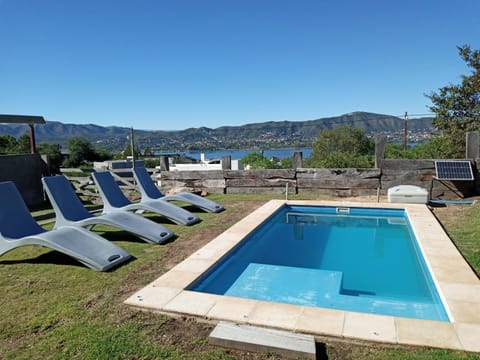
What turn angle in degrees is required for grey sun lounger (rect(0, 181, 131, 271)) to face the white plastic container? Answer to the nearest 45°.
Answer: approximately 45° to its left

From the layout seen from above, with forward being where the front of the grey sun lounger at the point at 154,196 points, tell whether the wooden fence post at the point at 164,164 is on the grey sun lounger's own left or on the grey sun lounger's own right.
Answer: on the grey sun lounger's own left

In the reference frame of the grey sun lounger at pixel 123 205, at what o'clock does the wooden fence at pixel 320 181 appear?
The wooden fence is roughly at 10 o'clock from the grey sun lounger.

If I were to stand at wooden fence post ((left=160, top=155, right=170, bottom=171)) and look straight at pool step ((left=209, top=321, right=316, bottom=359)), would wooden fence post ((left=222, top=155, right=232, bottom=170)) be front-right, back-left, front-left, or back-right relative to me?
front-left

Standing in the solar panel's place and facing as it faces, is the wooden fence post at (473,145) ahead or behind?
behind

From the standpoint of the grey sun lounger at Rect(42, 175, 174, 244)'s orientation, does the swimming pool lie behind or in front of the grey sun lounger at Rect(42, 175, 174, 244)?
in front

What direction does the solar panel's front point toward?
toward the camera

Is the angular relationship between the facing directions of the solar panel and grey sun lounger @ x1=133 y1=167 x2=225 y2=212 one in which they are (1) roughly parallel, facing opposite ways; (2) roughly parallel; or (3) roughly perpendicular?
roughly perpendicular

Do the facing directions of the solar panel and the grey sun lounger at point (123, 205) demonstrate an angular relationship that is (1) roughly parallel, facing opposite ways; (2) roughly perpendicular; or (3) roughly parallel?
roughly perpendicular

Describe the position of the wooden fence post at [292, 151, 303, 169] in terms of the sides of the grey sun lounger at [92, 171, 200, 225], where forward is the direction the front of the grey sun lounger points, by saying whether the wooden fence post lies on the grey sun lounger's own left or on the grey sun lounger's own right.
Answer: on the grey sun lounger's own left

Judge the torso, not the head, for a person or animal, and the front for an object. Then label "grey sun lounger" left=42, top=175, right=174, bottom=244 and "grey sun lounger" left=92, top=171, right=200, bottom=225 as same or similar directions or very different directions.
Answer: same or similar directions

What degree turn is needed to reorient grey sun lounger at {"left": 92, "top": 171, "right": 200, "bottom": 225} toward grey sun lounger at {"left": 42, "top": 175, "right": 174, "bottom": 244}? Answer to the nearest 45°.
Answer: approximately 90° to its right

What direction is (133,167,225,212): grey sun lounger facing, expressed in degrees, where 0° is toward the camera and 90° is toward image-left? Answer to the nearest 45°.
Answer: approximately 315°

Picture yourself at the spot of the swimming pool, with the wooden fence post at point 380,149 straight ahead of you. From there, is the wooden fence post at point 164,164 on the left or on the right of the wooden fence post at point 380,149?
left

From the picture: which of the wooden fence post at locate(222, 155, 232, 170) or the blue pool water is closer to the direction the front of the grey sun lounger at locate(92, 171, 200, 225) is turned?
the blue pool water

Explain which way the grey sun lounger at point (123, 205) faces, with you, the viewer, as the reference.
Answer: facing the viewer and to the right of the viewer

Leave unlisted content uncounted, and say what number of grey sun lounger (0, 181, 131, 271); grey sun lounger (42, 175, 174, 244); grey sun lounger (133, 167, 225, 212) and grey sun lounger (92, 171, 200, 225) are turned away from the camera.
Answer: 0
